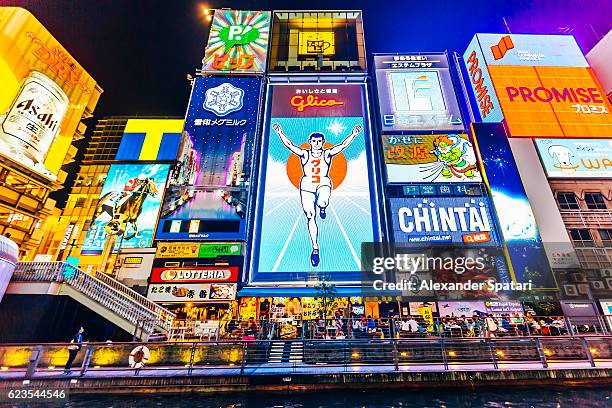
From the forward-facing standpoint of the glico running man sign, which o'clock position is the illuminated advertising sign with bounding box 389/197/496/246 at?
The illuminated advertising sign is roughly at 9 o'clock from the glico running man sign.

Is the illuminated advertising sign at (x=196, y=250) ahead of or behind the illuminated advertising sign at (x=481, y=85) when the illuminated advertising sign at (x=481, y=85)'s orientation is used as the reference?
ahead

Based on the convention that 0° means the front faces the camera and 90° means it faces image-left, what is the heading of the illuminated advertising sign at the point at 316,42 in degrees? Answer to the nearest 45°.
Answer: approximately 0°

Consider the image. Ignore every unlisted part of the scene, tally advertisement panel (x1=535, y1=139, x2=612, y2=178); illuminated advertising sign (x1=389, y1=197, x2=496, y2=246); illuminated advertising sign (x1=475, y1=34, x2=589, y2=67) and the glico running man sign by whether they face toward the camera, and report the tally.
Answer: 4

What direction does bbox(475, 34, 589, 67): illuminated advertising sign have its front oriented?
toward the camera

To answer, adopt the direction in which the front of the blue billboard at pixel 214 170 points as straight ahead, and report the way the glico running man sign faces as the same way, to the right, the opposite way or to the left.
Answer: the same way

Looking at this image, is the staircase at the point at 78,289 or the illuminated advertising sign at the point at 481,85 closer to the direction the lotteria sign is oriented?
the staircase

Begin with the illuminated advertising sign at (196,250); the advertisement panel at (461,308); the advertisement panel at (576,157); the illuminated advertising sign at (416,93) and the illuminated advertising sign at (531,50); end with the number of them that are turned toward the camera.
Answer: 5

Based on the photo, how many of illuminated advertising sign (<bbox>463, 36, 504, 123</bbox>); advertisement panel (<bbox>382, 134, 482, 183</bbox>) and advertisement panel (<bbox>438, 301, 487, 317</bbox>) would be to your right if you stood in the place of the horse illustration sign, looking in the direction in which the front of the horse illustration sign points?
0

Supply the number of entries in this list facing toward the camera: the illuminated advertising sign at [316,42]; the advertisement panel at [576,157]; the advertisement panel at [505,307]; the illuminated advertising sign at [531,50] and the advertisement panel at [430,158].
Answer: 5

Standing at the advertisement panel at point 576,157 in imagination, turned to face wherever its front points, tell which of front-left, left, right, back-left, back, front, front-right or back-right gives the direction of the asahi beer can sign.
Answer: front-right

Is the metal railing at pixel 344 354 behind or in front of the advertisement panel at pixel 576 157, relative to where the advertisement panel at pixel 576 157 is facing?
in front

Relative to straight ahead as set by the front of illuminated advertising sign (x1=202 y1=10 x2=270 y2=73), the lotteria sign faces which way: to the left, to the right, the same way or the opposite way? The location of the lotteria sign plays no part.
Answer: the same way

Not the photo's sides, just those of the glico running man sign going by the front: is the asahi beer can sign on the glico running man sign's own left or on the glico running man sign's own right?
on the glico running man sign's own right

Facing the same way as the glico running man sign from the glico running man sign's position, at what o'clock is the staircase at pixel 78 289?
The staircase is roughly at 2 o'clock from the glico running man sign.

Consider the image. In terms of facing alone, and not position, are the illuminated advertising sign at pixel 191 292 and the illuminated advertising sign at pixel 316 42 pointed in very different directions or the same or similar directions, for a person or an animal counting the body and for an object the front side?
same or similar directions

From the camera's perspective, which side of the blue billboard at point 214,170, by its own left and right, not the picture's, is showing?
front

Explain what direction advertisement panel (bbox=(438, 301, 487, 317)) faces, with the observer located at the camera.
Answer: facing the viewer

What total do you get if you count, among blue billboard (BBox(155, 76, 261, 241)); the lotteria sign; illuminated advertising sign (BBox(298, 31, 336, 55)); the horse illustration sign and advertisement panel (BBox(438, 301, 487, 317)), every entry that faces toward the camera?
5

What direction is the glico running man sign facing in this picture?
toward the camera
